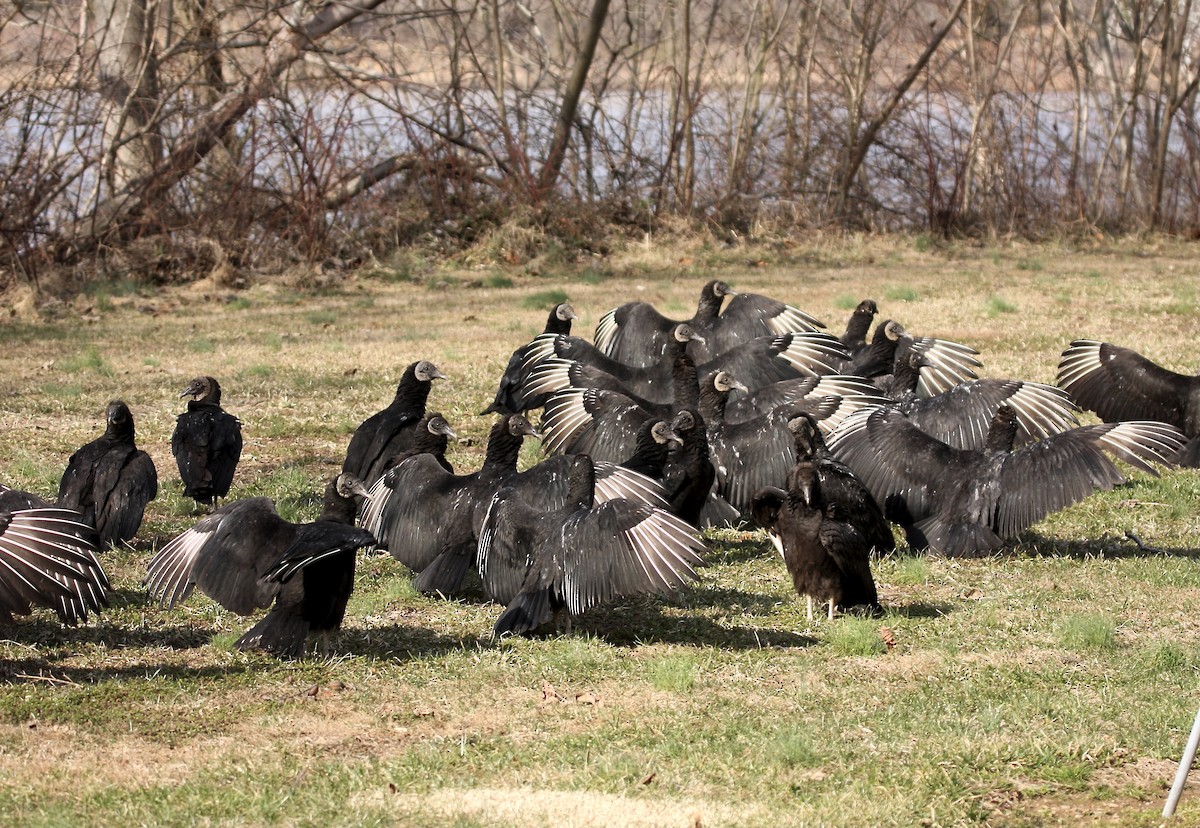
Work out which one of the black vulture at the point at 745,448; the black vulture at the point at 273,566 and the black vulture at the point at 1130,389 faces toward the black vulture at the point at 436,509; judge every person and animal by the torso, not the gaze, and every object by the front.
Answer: the black vulture at the point at 273,566

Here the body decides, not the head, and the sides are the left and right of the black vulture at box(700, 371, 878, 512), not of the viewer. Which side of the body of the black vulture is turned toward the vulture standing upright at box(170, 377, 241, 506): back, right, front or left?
left

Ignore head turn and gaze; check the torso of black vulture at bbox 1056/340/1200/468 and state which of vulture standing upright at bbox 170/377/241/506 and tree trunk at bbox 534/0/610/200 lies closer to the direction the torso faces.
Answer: the tree trunk

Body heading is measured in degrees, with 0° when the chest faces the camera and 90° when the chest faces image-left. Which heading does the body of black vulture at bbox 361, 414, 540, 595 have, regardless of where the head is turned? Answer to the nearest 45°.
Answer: approximately 225°

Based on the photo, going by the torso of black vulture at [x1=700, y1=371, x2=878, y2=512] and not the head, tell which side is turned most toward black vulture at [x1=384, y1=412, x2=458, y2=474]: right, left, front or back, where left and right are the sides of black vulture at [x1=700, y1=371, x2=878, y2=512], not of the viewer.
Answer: left

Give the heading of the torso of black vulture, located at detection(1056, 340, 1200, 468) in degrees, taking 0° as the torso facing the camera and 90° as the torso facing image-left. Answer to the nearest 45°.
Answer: approximately 180°

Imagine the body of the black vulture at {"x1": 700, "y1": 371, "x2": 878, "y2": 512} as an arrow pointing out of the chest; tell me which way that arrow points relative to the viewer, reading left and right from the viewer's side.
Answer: facing away from the viewer

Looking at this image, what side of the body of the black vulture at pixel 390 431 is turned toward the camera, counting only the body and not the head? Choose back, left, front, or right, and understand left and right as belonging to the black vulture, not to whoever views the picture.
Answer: right

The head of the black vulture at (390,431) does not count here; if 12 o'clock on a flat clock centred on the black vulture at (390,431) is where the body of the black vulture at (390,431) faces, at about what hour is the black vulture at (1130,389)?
the black vulture at (1130,389) is roughly at 12 o'clock from the black vulture at (390,431).
